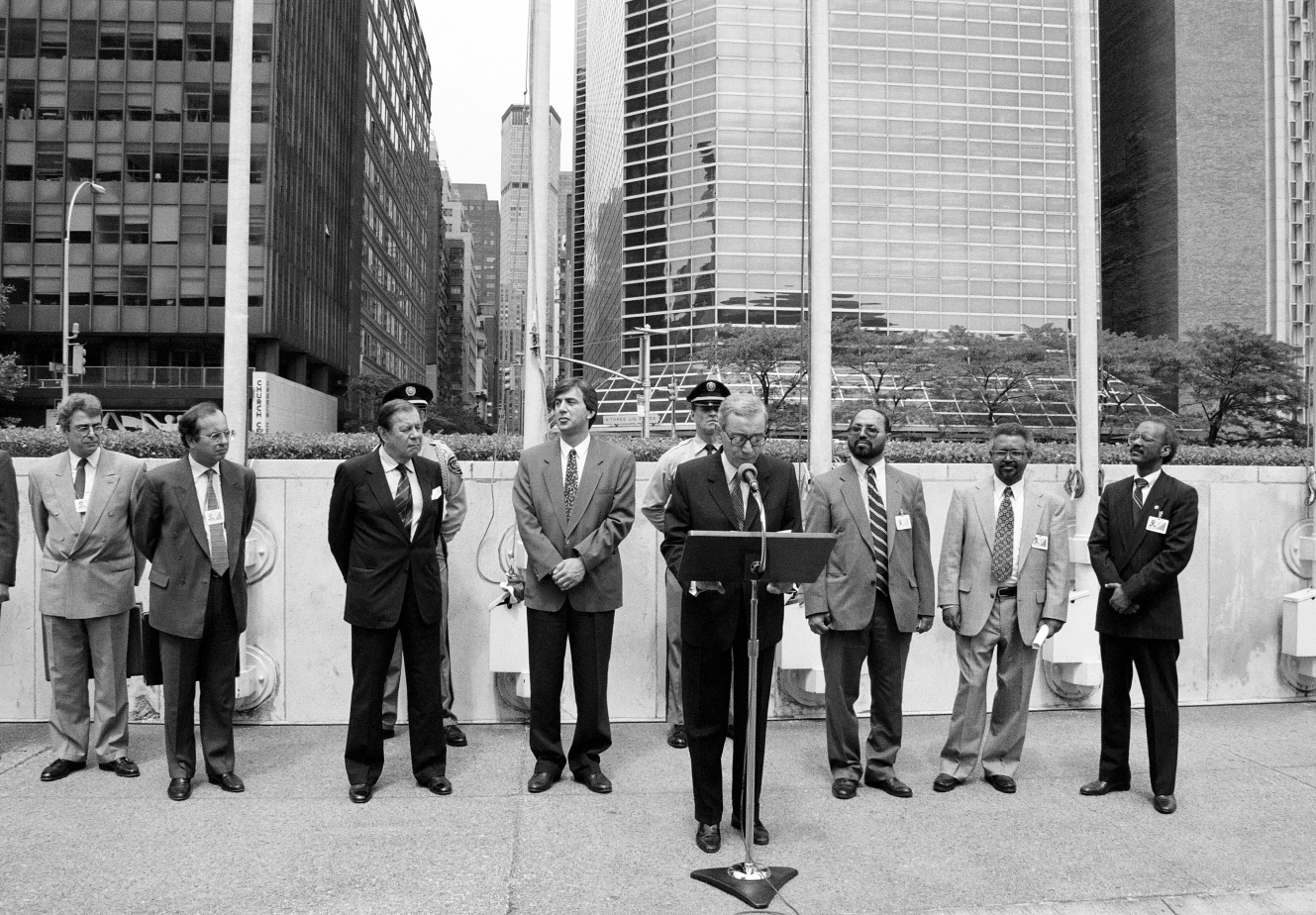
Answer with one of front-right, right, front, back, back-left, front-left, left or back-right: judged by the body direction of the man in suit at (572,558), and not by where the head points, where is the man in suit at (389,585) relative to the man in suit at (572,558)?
right

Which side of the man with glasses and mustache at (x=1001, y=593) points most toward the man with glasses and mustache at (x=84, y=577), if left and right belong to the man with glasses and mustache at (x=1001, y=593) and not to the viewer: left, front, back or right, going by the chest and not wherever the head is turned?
right

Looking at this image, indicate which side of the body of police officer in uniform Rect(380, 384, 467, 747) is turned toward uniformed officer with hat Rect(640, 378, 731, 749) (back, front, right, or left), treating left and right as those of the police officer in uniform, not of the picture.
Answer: left

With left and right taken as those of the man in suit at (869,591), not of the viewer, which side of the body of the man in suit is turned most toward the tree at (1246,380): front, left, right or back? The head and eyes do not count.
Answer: back

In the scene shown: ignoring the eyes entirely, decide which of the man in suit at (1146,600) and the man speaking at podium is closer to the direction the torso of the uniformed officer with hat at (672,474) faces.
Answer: the man speaking at podium

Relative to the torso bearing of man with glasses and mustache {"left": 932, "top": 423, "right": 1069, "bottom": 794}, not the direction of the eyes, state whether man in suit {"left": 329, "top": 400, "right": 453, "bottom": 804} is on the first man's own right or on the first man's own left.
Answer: on the first man's own right

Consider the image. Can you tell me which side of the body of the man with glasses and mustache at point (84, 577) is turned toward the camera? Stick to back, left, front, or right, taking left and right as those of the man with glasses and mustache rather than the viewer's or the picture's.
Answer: front

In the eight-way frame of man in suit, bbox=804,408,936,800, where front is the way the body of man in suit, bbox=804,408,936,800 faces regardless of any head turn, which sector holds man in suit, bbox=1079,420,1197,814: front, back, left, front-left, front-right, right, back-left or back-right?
left

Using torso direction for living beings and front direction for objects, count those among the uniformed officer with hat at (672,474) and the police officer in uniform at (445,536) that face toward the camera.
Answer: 2

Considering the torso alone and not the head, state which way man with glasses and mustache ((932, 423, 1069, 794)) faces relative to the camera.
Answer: toward the camera

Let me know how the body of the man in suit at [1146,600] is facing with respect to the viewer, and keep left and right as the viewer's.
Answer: facing the viewer and to the left of the viewer

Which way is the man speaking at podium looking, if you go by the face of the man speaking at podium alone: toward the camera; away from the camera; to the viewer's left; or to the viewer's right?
toward the camera
